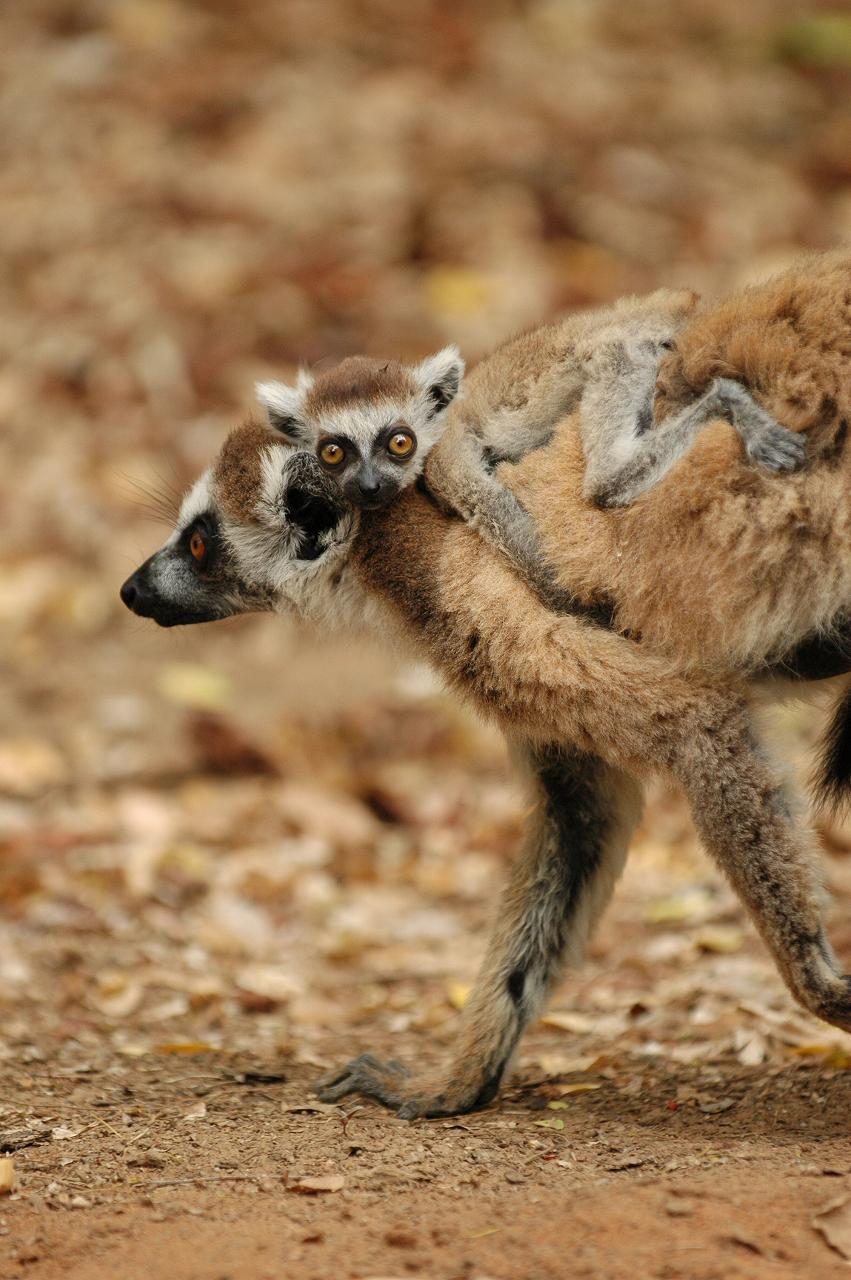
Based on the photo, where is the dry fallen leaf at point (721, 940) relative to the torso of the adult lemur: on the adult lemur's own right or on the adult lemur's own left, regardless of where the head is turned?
on the adult lemur's own right

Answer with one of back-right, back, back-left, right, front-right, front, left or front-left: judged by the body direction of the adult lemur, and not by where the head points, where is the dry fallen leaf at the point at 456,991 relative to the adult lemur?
right

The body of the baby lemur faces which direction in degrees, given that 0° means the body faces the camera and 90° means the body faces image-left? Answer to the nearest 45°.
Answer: approximately 90°

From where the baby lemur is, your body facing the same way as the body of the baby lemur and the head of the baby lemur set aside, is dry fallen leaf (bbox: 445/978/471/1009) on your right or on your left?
on your right

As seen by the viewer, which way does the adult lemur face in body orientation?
to the viewer's left
